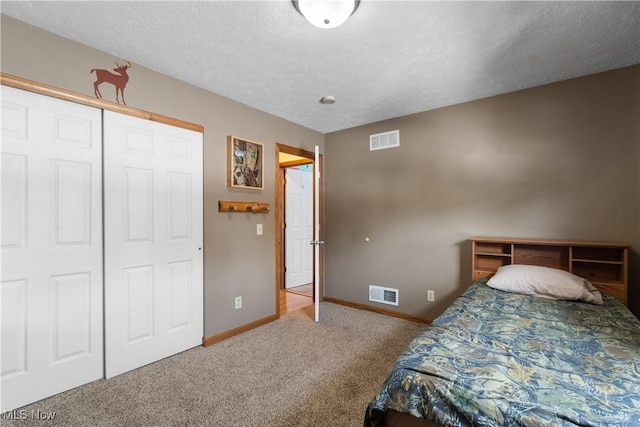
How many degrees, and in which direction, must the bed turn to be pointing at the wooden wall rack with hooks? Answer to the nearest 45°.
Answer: approximately 90° to its right

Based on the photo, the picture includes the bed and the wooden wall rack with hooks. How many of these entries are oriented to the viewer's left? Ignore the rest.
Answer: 0

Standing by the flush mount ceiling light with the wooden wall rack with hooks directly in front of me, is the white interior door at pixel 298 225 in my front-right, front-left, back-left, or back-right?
front-right

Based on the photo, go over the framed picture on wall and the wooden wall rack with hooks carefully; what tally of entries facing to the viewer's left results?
0

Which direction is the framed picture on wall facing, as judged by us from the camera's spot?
facing the viewer and to the right of the viewer

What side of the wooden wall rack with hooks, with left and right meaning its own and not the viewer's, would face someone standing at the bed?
front

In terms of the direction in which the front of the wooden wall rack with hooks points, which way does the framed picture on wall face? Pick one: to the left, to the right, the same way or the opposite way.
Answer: the same way

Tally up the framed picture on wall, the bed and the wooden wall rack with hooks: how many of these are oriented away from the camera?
0

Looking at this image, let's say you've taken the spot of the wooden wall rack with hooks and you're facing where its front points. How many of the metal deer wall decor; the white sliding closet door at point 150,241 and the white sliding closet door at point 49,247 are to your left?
0

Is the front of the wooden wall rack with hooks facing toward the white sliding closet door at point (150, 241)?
no

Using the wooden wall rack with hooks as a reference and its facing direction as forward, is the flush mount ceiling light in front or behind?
in front

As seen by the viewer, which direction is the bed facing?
toward the camera

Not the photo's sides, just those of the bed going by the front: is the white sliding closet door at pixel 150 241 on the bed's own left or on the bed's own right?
on the bed's own right

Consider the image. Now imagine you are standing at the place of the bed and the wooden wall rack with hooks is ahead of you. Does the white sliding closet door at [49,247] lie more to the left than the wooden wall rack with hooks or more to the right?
left

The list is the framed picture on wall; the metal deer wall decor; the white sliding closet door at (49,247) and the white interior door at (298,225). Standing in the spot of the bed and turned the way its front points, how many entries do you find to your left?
0
